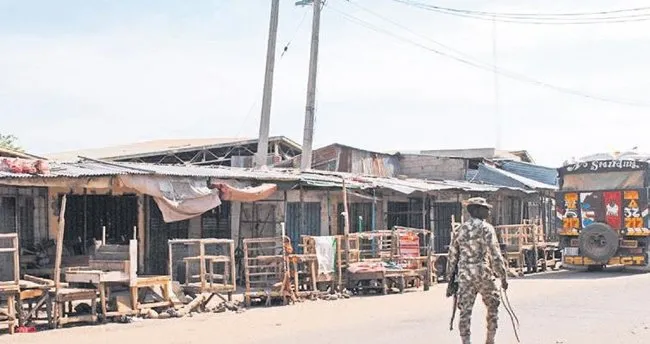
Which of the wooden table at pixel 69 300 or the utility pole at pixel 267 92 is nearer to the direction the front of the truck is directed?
the utility pole

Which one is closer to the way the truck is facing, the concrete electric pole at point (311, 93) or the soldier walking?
the concrete electric pole

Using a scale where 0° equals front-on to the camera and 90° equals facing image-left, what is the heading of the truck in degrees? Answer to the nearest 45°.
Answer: approximately 180°

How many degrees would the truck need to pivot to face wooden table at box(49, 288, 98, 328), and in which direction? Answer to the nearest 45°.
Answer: approximately 135° to its left

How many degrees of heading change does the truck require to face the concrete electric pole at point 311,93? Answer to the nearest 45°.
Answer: approximately 90° to its left

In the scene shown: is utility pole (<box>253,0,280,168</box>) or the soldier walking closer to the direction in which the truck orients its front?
the utility pole

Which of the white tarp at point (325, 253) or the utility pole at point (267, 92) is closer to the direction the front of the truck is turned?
the utility pole

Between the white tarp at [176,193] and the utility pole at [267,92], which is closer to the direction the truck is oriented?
the utility pole

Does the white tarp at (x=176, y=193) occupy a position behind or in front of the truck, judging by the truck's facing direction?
behind

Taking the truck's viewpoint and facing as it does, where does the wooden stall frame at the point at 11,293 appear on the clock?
The wooden stall frame is roughly at 7 o'clock from the truck.
